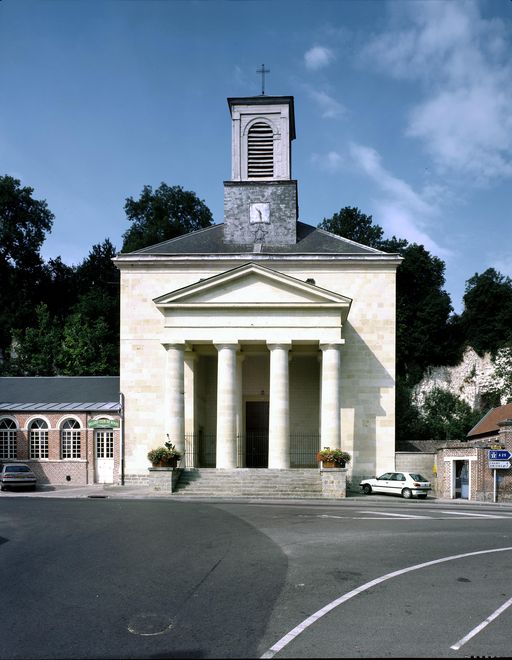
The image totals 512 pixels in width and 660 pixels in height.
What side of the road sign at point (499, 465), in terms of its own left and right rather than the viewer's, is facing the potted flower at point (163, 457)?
right

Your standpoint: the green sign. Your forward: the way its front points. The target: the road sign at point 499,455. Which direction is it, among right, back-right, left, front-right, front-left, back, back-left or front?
front-left

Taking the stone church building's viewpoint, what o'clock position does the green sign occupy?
The green sign is roughly at 3 o'clock from the stone church building.

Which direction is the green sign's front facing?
toward the camera

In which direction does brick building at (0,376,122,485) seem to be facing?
toward the camera

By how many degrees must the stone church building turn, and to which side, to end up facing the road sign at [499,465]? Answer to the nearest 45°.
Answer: approximately 45° to its left
